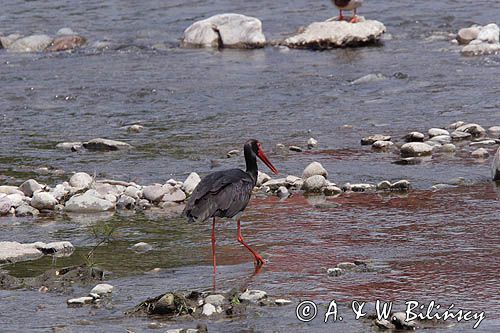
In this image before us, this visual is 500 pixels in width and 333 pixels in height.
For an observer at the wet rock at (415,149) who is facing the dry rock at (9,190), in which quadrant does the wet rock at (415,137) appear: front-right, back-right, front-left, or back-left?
back-right

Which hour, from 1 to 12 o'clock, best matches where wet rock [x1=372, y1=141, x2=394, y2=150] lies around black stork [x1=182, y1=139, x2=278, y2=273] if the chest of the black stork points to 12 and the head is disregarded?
The wet rock is roughly at 10 o'clock from the black stork.

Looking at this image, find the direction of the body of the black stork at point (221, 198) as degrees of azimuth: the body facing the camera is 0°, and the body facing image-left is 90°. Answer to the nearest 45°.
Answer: approximately 270°

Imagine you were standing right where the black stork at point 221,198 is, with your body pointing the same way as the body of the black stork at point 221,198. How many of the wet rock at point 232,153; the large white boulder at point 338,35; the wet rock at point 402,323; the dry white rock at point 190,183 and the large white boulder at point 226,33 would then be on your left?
4

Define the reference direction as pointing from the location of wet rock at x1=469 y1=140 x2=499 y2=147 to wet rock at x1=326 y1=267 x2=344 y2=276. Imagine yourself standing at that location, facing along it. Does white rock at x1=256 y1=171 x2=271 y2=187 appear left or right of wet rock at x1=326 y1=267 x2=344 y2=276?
right

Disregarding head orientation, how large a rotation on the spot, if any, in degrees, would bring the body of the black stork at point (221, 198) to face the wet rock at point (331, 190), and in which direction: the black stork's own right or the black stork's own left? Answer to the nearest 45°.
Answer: approximately 45° to the black stork's own left

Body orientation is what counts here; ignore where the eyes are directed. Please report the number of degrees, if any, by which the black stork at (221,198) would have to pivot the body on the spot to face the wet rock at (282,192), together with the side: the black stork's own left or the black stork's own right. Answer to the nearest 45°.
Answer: approximately 90° to the black stork's own left

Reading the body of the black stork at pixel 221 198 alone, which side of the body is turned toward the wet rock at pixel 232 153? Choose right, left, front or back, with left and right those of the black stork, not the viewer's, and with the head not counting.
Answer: left

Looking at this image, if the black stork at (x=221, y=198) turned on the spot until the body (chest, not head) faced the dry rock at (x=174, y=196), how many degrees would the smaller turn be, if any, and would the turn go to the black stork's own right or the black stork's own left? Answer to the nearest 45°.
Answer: approximately 90° to the black stork's own left

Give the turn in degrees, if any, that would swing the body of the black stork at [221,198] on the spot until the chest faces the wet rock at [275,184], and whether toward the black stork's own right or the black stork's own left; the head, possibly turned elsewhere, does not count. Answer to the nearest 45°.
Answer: approximately 90° to the black stork's own left

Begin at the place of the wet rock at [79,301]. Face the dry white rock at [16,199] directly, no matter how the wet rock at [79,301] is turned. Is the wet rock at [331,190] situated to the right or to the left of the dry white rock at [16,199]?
right

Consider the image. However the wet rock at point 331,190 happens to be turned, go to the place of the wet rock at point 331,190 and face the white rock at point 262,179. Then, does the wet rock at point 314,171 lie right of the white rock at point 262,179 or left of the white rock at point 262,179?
right

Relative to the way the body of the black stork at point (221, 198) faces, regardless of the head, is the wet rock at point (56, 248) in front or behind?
behind

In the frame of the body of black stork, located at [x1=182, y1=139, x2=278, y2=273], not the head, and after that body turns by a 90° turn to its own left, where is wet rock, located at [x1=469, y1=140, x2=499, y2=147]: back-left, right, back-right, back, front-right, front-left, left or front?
front-right
